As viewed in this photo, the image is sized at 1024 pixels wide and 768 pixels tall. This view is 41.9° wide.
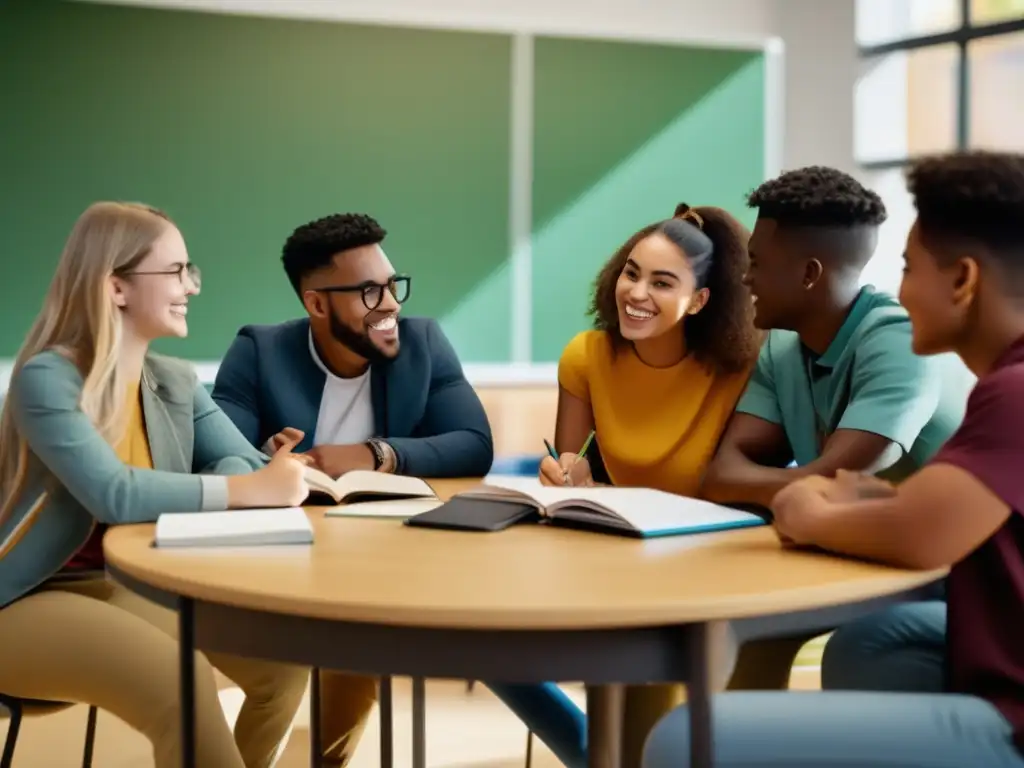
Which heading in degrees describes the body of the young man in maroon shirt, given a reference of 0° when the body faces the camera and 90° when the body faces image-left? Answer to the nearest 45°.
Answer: approximately 90°

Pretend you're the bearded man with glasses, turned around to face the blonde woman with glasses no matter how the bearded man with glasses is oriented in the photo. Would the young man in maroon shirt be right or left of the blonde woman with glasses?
left

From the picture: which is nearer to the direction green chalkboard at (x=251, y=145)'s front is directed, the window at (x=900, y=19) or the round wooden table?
the round wooden table

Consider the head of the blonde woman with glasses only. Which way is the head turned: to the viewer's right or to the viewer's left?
to the viewer's right

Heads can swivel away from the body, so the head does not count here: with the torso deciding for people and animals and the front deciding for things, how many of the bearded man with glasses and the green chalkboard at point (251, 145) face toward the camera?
2

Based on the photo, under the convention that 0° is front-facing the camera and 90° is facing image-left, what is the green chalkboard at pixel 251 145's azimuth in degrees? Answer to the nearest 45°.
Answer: approximately 0°

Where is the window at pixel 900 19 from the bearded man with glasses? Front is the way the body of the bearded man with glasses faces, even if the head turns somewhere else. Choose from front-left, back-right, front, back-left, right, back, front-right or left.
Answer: back-left

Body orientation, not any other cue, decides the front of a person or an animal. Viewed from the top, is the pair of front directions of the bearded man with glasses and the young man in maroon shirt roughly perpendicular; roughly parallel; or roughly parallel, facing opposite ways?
roughly perpendicular

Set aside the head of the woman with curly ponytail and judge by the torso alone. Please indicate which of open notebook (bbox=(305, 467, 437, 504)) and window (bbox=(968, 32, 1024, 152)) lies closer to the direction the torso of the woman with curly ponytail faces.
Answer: the open notebook

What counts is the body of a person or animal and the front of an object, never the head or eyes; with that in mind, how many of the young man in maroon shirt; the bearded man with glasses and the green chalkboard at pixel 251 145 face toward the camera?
2

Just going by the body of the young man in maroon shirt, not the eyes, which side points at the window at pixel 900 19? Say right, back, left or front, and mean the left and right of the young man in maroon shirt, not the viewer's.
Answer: right

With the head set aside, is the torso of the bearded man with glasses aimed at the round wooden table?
yes
